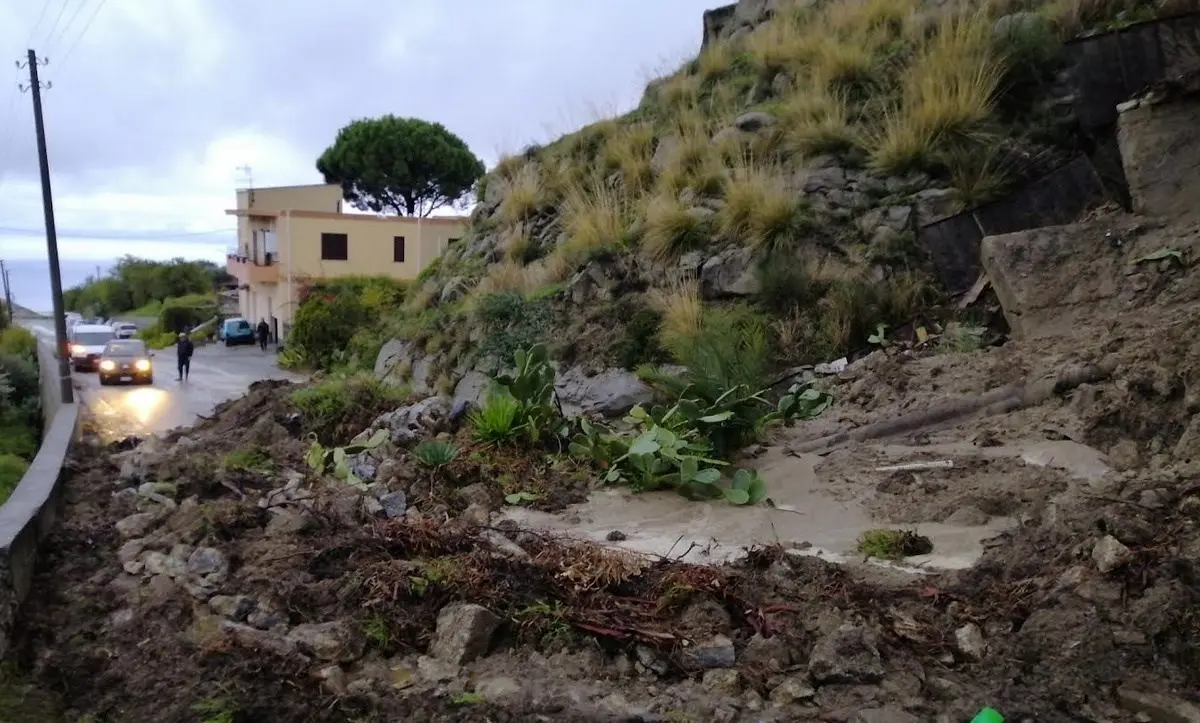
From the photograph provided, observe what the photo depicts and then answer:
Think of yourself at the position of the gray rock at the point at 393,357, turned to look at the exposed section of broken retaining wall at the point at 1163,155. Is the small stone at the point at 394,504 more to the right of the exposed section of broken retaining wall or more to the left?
right

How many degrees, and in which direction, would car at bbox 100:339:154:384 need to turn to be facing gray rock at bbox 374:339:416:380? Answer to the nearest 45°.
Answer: approximately 45° to its left

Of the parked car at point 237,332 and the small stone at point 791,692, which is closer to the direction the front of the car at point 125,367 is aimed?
the small stone

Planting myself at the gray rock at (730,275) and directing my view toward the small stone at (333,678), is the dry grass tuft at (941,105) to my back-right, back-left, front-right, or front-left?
back-left

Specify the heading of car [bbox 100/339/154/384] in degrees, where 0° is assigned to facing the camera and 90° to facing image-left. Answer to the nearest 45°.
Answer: approximately 0°

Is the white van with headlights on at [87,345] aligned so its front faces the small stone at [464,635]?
yes

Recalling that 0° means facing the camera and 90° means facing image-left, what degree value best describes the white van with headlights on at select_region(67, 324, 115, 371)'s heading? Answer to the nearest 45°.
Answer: approximately 0°

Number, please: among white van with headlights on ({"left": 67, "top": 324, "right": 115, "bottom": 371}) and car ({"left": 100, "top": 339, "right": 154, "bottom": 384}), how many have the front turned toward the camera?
2
